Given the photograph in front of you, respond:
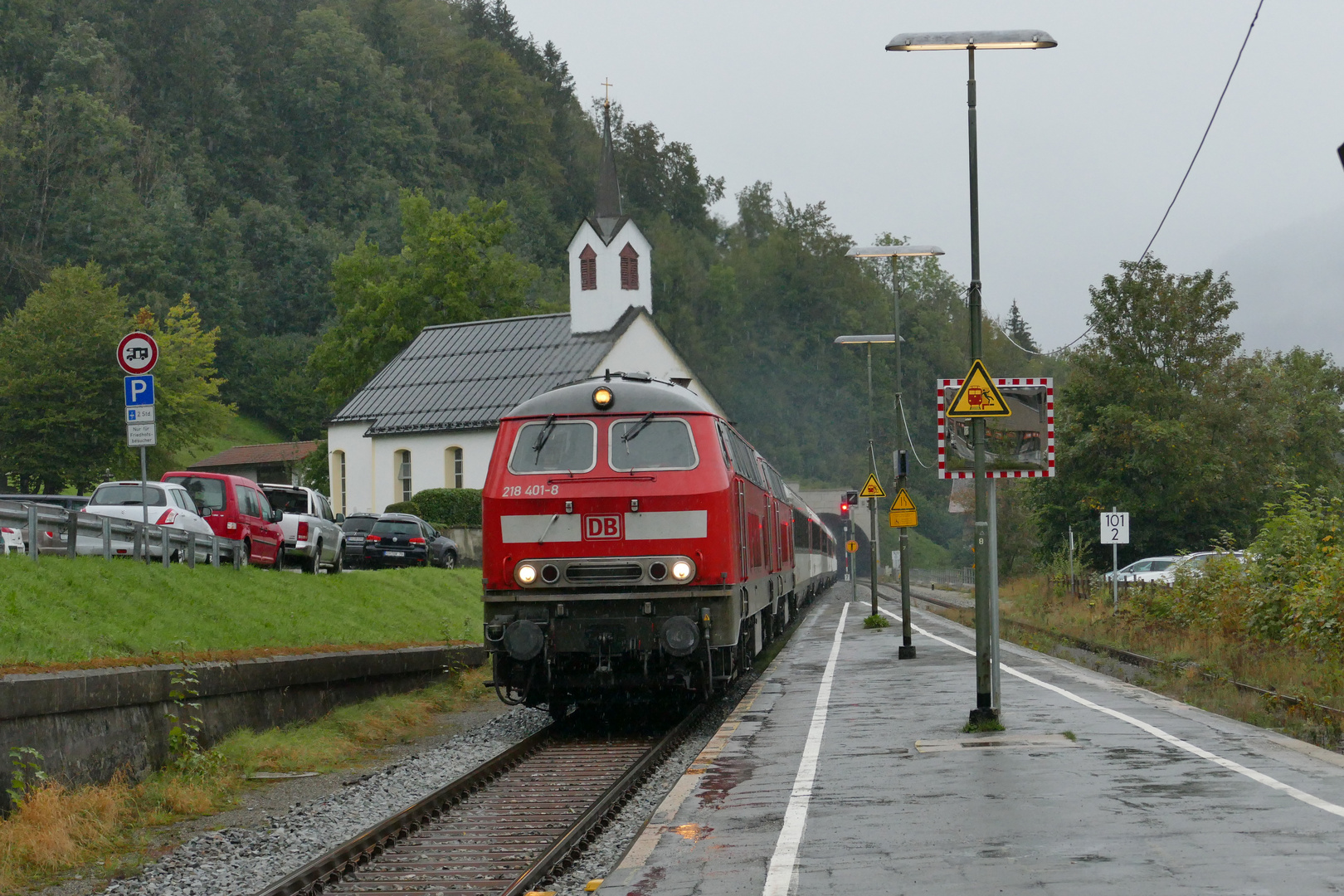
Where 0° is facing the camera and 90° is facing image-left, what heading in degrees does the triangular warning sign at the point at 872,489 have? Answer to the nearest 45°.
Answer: approximately 0°

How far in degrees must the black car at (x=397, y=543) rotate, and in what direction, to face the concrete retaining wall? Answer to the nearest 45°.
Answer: approximately 135° to its right

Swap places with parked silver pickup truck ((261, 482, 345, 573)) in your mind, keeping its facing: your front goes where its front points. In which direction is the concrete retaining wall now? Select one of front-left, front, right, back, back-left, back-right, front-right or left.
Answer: back-right

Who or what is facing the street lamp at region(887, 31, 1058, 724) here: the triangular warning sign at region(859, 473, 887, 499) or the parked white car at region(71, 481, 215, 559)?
the triangular warning sign

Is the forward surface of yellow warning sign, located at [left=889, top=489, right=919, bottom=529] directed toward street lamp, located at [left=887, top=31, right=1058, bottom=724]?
yes

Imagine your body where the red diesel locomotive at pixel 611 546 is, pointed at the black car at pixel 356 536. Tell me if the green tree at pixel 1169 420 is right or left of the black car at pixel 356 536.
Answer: right

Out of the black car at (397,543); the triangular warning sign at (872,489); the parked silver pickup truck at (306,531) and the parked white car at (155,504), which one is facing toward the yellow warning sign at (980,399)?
the triangular warning sign

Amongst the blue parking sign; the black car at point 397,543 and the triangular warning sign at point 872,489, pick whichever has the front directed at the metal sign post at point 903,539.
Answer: the triangular warning sign

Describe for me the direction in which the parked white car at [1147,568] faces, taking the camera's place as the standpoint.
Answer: facing to the left of the viewer
